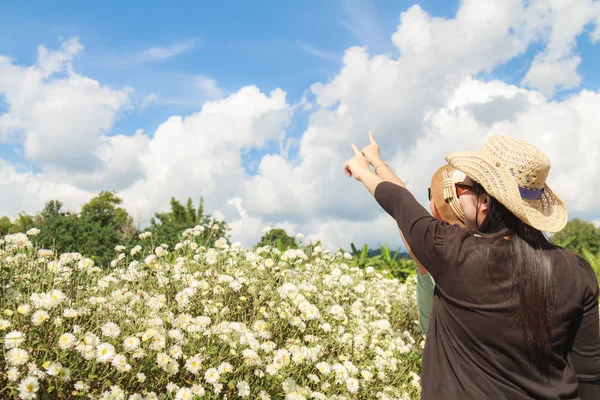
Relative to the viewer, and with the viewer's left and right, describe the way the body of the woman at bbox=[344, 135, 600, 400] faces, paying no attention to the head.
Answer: facing away from the viewer and to the left of the viewer

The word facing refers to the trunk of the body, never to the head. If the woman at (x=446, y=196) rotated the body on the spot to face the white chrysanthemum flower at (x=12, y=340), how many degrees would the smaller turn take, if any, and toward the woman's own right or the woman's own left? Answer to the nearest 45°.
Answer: approximately 45° to the woman's own left

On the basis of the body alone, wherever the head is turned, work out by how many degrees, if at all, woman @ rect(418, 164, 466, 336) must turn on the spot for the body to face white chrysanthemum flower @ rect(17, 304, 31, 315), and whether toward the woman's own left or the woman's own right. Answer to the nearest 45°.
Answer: approximately 45° to the woman's own left

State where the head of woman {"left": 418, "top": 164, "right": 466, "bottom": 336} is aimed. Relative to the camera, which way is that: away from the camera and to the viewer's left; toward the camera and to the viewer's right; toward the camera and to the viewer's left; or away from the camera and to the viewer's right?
away from the camera and to the viewer's left

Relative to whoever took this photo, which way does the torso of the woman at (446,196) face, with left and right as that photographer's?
facing away from the viewer and to the left of the viewer
